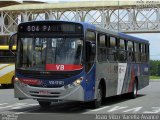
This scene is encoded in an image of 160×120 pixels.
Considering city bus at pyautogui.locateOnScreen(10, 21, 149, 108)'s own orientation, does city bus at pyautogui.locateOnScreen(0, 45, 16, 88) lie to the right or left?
on its right

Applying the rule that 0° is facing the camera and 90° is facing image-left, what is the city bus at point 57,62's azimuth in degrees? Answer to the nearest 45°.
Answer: approximately 45°
